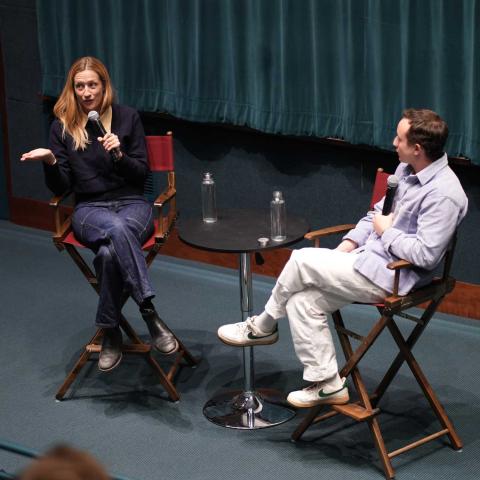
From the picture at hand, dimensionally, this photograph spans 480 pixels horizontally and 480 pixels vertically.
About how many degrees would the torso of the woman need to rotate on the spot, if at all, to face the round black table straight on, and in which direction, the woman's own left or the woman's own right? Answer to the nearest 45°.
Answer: approximately 45° to the woman's own left

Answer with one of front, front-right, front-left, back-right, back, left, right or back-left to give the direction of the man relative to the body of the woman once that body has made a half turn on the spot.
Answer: back-right

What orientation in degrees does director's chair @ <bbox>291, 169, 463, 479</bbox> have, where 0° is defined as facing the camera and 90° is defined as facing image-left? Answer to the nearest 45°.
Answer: approximately 45°

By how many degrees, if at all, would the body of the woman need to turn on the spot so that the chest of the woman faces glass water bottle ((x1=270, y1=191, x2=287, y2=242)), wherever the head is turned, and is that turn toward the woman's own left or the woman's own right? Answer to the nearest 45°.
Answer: approximately 45° to the woman's own left

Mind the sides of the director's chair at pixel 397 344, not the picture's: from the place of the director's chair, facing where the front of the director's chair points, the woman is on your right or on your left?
on your right

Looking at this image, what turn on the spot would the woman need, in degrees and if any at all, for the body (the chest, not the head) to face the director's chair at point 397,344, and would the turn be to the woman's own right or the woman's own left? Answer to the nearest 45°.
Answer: approximately 45° to the woman's own left

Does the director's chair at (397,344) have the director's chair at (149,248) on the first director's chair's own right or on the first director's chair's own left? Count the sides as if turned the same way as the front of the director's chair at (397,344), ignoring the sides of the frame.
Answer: on the first director's chair's own right

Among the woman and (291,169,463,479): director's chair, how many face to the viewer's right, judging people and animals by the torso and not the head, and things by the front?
0

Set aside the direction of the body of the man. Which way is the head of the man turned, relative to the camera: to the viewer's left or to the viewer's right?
to the viewer's left

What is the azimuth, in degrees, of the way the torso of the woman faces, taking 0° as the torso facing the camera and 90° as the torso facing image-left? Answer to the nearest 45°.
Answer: approximately 0°
